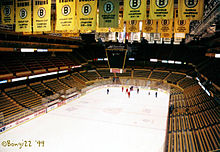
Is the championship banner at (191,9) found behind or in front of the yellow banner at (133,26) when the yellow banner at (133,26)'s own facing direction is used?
in front

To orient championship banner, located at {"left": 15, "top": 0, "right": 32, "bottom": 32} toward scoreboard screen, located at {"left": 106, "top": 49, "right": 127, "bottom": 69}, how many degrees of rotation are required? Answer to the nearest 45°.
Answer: approximately 135° to its left

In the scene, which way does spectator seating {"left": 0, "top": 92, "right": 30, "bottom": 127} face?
to the viewer's right

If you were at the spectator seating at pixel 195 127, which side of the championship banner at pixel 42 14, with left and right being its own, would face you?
left

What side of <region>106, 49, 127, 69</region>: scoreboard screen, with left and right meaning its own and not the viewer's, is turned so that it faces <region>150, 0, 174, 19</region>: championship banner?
front
